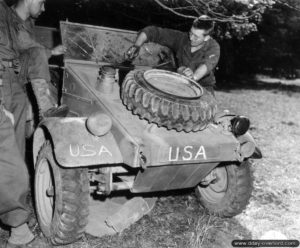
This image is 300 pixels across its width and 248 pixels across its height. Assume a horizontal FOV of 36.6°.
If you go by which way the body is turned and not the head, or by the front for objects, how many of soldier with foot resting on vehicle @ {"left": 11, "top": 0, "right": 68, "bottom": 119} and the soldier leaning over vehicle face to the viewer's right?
1

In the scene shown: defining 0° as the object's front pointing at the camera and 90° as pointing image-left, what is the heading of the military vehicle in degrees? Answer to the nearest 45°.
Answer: approximately 315°

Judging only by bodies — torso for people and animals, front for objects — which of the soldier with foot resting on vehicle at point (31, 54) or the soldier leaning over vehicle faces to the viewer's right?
the soldier with foot resting on vehicle

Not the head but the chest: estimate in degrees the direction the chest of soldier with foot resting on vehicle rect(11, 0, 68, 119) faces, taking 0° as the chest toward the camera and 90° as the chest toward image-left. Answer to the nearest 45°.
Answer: approximately 270°

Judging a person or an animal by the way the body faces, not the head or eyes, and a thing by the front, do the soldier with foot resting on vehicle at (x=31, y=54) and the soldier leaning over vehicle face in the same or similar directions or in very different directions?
very different directions

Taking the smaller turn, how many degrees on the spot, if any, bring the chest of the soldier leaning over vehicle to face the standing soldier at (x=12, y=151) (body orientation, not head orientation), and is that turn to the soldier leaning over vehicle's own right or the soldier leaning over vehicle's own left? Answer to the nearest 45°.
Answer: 0° — they already face them
